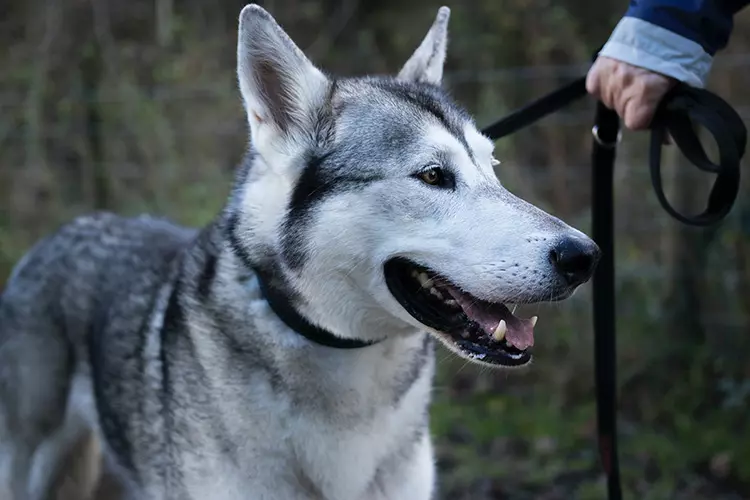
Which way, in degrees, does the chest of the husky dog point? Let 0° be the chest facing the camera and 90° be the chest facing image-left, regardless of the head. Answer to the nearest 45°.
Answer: approximately 315°
